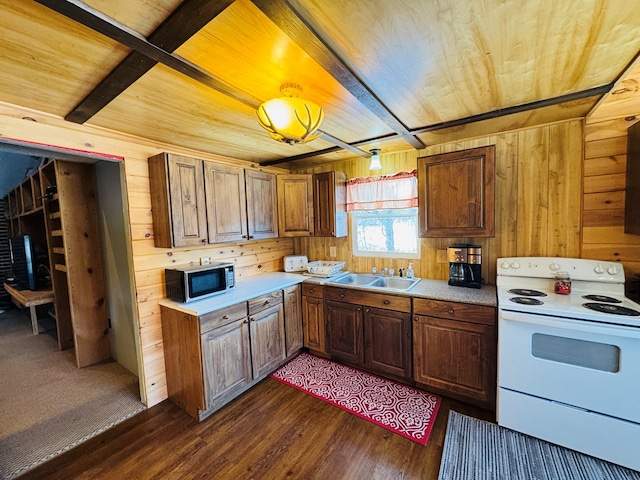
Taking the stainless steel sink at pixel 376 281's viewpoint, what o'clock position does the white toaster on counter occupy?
The white toaster on counter is roughly at 2 o'clock from the stainless steel sink.

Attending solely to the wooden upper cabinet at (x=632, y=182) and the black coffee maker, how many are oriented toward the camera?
1

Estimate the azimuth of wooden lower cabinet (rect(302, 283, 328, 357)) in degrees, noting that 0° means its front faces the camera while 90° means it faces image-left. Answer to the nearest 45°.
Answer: approximately 45°

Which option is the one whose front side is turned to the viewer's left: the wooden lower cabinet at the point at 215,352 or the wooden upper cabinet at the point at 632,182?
the wooden upper cabinet

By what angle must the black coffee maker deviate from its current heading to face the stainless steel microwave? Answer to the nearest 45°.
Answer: approximately 45° to its right

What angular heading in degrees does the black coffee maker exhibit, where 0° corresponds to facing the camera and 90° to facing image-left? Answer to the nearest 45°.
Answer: approximately 0°

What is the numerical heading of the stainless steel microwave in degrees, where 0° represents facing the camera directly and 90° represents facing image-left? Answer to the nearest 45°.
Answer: approximately 315°

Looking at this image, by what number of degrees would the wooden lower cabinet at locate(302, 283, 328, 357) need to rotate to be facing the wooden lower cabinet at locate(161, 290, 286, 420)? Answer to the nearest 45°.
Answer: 0° — it already faces it

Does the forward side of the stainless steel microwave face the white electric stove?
yes

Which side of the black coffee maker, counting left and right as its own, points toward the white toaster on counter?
right

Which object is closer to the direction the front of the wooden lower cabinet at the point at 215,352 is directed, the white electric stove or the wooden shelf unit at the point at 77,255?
the white electric stove

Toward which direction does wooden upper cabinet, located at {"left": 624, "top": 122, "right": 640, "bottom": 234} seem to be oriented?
to the viewer's left
